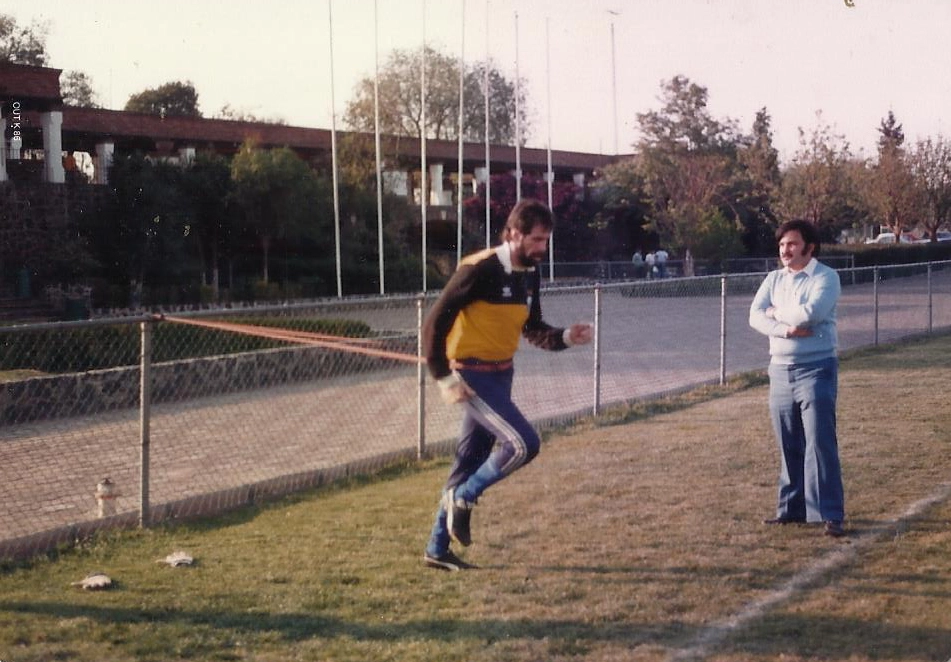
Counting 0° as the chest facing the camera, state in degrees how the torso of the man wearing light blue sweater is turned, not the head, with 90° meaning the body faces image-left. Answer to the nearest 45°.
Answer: approximately 45°

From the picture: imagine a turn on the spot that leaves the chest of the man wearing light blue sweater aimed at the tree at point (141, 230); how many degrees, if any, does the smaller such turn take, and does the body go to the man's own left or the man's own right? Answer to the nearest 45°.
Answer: approximately 90° to the man's own right

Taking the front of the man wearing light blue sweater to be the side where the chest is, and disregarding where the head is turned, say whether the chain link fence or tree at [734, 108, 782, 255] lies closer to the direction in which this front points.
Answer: the chain link fence

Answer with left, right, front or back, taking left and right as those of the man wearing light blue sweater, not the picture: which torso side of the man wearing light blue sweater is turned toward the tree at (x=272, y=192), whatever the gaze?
right

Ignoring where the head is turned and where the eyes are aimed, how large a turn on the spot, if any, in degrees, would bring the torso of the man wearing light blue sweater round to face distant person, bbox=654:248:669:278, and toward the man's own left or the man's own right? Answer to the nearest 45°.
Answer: approximately 135° to the man's own right

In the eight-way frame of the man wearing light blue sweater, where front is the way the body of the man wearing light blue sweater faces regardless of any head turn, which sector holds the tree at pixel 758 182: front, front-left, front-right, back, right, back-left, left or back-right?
back-right

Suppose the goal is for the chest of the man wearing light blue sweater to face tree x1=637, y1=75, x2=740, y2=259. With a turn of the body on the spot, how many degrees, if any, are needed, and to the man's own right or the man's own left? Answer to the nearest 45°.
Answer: approximately 135° to the man's own right

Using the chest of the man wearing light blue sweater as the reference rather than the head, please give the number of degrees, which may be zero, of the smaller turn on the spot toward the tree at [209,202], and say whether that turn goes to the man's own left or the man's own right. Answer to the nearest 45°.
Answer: approximately 90° to the man's own right

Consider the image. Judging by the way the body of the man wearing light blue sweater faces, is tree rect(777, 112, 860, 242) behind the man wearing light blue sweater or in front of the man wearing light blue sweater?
behind
